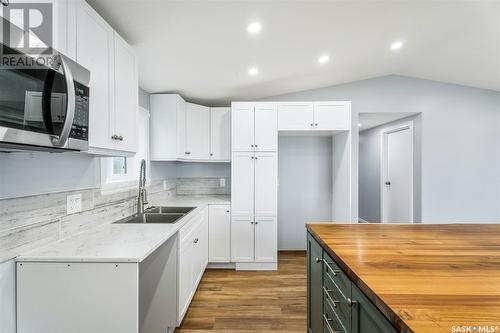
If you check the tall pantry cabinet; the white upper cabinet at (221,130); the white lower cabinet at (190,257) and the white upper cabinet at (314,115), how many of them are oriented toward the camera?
3

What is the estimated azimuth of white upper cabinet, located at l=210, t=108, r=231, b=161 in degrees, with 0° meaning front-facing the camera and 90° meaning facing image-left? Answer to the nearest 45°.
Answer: approximately 0°

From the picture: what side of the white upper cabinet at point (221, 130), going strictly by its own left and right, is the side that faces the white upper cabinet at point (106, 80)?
front

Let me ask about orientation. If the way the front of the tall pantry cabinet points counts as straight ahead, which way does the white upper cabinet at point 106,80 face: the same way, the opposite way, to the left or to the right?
to the left

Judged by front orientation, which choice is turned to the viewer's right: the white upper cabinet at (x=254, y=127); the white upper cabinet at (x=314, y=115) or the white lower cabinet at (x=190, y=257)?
the white lower cabinet

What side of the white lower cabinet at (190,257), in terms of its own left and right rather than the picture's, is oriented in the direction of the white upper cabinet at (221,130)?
left

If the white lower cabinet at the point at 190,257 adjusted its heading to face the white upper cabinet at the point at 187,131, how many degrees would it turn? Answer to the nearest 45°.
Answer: approximately 90° to its left

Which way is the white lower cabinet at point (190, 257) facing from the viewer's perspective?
to the viewer's right

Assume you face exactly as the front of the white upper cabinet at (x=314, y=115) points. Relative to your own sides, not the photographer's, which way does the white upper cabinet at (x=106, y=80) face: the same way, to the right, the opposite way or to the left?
to the left

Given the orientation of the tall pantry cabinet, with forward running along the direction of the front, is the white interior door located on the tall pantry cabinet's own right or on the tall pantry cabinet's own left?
on the tall pantry cabinet's own left

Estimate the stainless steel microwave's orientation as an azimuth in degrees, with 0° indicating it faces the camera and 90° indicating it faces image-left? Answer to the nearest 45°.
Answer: approximately 315°

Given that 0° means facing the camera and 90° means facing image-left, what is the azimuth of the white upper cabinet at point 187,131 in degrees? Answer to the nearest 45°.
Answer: approximately 315°

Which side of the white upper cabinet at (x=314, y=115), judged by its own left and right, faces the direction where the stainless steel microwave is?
front
